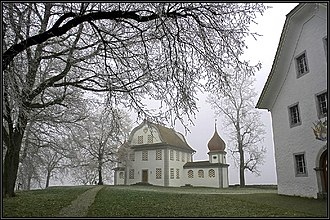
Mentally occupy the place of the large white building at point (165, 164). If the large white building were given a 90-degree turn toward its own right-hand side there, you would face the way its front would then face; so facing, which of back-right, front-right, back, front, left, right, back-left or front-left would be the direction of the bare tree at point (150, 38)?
back-left

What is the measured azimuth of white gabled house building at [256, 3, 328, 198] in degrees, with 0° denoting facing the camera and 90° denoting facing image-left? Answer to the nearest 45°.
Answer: approximately 45°

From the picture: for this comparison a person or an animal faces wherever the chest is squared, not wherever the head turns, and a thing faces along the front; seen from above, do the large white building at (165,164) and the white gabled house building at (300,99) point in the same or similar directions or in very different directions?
same or similar directions

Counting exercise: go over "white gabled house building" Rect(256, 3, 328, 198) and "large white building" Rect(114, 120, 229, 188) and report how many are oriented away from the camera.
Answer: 0

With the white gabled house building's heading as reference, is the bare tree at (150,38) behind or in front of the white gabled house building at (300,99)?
in front

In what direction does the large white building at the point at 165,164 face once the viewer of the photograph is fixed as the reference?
facing the viewer and to the left of the viewer
